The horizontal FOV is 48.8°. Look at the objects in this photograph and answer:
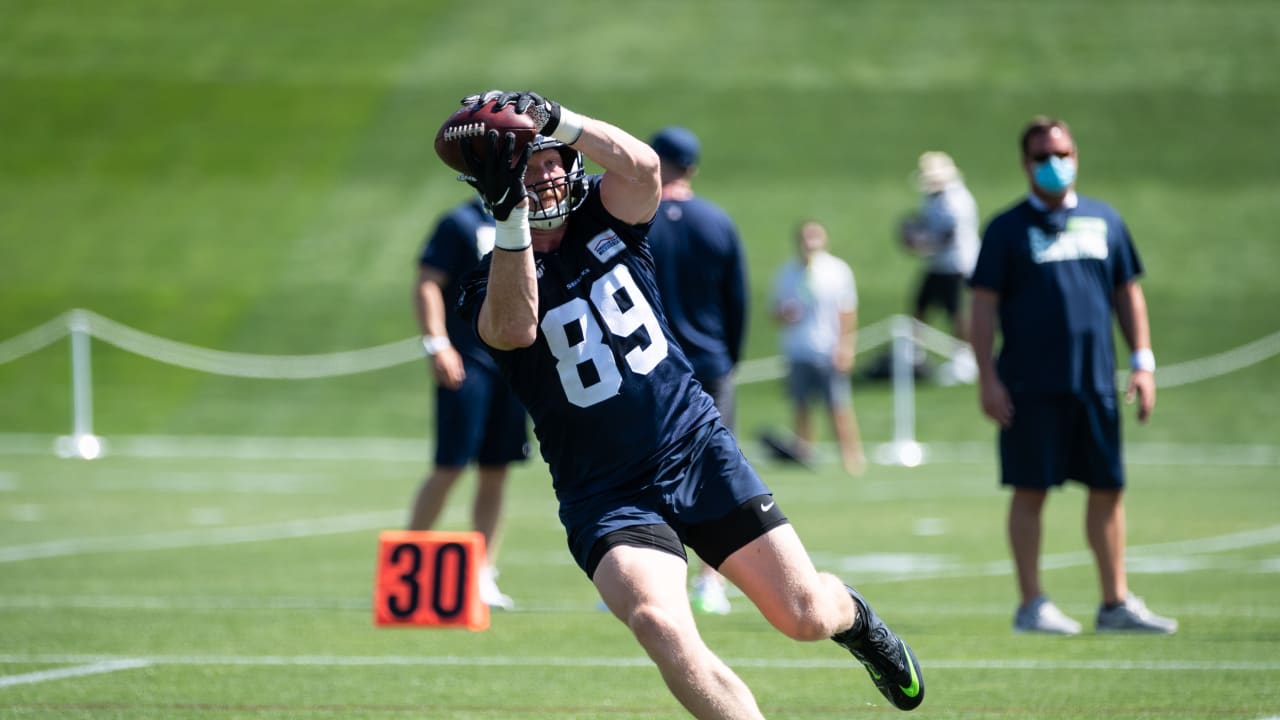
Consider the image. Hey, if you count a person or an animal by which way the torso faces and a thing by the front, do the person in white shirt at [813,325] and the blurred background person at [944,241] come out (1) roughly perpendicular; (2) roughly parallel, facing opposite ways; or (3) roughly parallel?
roughly perpendicular

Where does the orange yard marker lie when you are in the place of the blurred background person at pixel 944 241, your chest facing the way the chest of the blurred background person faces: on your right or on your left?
on your left

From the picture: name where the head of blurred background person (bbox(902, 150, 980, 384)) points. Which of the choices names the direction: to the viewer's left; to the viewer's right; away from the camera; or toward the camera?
to the viewer's left

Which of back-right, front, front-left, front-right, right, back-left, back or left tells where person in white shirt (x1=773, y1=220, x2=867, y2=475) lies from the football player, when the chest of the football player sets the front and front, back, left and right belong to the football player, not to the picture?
back

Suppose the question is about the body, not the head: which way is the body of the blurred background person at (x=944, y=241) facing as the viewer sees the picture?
to the viewer's left

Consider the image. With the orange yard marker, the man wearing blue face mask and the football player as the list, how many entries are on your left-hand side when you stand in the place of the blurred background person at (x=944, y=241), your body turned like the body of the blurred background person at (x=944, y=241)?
3

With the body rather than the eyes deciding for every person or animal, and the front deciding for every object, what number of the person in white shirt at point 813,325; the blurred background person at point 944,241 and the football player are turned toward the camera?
2

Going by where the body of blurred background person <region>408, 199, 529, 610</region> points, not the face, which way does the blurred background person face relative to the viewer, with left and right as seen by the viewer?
facing the viewer and to the right of the viewer
